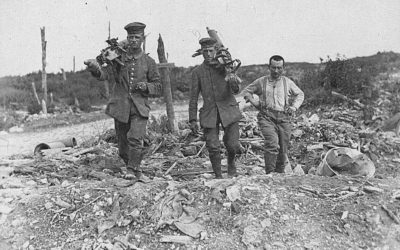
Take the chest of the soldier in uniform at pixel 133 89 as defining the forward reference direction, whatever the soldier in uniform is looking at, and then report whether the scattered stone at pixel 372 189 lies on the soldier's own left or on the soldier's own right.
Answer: on the soldier's own left

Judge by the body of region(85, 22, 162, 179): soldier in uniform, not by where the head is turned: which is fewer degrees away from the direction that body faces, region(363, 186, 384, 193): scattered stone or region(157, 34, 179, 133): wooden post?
the scattered stone

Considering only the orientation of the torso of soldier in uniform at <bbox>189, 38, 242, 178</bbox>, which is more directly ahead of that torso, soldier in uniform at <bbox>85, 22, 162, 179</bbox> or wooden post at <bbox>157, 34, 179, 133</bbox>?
the soldier in uniform

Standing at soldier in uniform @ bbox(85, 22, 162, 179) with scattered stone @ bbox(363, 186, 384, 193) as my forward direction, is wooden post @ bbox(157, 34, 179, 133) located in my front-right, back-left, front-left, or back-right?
back-left

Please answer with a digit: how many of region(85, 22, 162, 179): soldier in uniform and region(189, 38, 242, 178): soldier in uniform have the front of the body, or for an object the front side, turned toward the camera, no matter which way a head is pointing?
2

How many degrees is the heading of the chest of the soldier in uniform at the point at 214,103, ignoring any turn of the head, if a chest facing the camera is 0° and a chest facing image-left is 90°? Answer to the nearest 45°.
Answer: approximately 0°

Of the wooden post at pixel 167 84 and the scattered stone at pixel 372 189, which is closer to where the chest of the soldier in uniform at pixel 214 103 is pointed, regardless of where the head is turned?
the scattered stone

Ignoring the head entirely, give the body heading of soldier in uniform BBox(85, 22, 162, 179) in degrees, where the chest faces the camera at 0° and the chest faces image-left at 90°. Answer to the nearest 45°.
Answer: approximately 0°

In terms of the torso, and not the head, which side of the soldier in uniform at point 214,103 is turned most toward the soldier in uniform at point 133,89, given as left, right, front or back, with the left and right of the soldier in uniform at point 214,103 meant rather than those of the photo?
right

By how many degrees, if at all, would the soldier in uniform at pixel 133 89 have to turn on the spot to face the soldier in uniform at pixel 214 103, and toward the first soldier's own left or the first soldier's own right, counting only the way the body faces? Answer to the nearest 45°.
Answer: approximately 90° to the first soldier's own left
